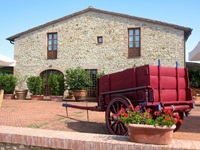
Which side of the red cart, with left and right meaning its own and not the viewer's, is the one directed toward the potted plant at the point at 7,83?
front

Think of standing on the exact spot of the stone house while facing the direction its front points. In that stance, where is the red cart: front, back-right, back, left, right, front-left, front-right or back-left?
front

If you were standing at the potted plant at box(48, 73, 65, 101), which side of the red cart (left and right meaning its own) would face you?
front

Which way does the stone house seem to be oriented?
toward the camera

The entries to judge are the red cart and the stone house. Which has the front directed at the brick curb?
the stone house

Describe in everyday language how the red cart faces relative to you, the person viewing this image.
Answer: facing away from the viewer and to the left of the viewer

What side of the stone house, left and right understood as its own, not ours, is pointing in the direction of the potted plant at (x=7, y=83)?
right

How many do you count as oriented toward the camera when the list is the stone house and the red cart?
1

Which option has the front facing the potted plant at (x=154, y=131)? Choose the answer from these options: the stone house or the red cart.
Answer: the stone house

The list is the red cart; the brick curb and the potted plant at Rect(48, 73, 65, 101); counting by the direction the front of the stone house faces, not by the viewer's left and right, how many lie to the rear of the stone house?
0

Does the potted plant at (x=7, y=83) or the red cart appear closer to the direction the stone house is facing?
the red cart

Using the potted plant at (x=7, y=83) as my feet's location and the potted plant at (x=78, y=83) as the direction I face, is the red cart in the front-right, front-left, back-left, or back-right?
front-right

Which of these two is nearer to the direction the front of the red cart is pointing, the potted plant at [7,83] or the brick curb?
the potted plant

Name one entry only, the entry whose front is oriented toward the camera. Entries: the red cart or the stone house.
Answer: the stone house

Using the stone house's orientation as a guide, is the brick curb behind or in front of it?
in front
